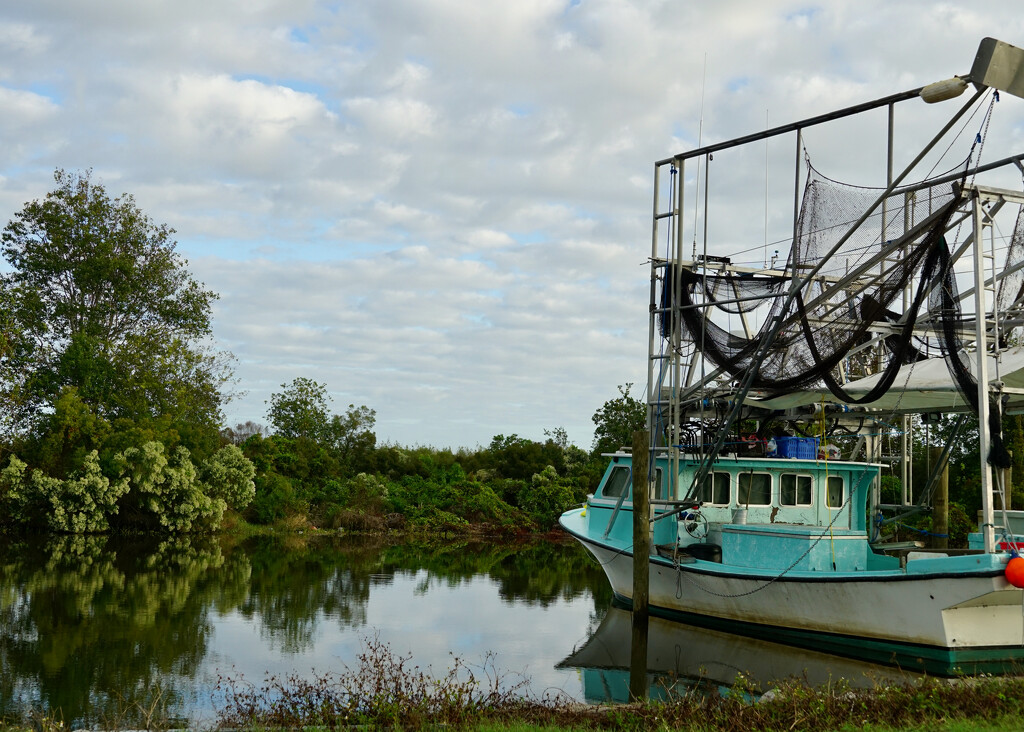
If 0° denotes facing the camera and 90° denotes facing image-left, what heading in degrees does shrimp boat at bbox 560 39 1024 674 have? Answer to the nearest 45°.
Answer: approximately 135°

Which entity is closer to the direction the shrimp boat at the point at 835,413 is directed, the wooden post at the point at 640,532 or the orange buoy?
the wooden post

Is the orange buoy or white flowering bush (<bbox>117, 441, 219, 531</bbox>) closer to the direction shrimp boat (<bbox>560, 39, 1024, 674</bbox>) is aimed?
the white flowering bush

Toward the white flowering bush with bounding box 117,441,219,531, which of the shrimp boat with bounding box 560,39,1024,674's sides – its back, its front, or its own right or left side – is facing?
front

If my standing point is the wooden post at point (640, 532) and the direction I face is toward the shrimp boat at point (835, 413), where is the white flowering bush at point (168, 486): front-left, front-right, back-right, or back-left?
back-left

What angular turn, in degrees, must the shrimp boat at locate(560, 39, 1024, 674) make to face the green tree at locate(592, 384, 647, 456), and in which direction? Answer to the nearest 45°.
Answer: approximately 45° to its right

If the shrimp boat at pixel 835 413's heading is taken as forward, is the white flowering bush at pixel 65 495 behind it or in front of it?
in front

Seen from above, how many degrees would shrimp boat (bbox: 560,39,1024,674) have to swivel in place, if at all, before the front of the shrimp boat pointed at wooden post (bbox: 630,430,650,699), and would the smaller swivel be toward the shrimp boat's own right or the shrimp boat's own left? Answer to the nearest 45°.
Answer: approximately 45° to the shrimp boat's own left

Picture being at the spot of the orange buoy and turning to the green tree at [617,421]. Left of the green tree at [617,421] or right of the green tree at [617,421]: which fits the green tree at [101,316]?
left
